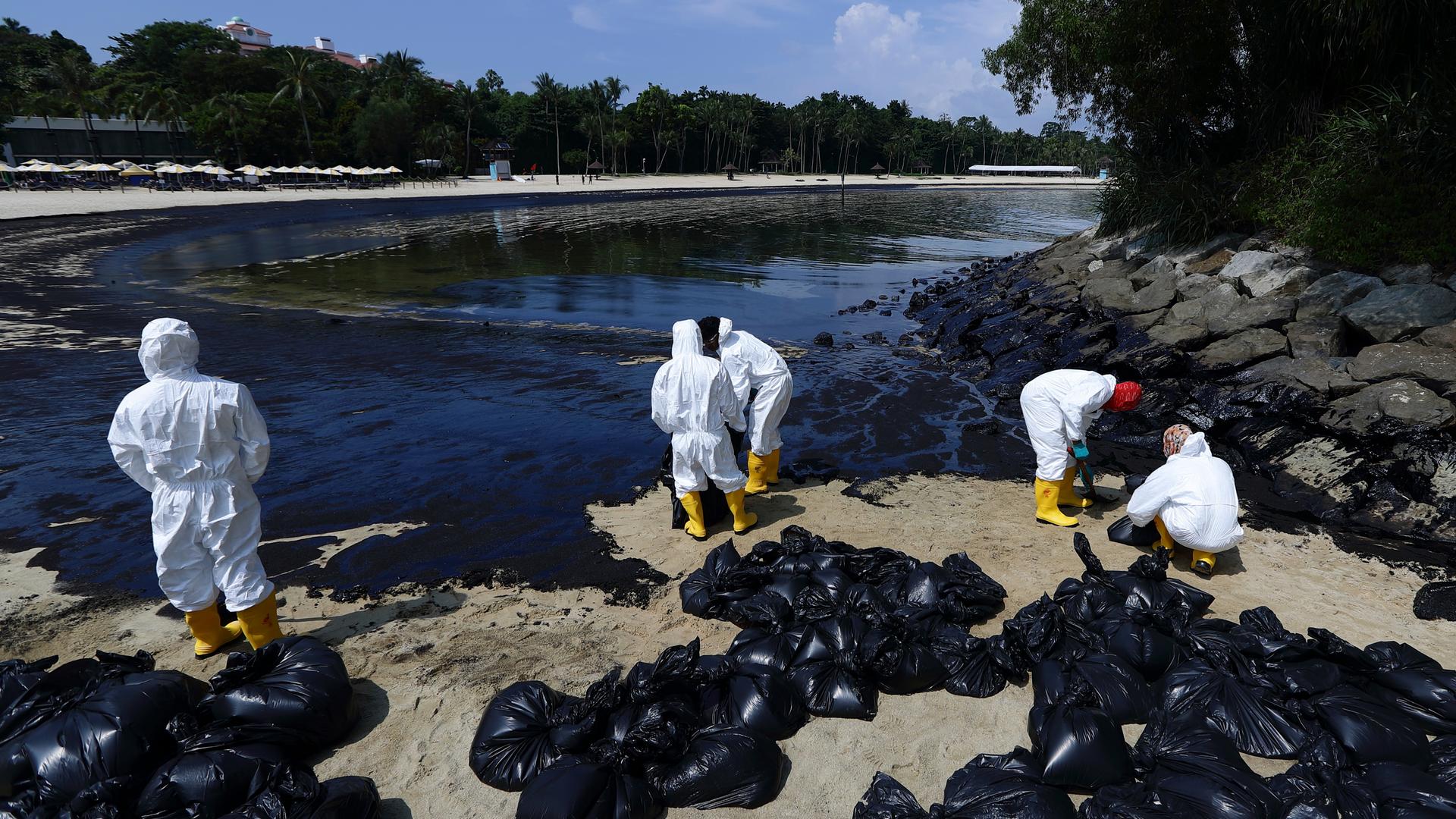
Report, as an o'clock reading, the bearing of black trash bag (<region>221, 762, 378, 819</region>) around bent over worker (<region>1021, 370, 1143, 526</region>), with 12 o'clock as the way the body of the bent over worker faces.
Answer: The black trash bag is roughly at 4 o'clock from the bent over worker.

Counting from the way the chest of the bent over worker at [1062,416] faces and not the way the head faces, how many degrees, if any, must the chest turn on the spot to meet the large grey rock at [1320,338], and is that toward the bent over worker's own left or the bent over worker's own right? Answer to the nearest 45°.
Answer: approximately 45° to the bent over worker's own left

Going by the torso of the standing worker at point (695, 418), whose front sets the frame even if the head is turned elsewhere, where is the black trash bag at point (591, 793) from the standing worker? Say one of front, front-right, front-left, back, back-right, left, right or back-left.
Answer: back

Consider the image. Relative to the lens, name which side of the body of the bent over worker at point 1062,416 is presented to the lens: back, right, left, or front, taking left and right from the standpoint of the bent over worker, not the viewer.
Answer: right

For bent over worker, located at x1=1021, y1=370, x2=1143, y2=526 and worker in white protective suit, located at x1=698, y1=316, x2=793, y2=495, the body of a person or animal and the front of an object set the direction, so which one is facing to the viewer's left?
the worker in white protective suit

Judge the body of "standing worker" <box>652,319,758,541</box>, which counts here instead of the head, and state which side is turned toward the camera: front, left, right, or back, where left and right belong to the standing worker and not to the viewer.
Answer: back

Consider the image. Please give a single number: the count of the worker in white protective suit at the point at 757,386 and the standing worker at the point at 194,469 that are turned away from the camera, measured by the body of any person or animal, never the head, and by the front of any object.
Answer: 1

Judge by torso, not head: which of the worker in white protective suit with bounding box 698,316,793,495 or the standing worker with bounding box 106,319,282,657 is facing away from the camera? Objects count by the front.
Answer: the standing worker

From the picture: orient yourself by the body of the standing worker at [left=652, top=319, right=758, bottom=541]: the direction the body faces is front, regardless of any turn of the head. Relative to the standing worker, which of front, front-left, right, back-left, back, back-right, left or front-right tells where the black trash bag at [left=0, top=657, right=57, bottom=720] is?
back-left

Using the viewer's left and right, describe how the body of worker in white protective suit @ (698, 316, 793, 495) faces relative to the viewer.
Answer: facing to the left of the viewer

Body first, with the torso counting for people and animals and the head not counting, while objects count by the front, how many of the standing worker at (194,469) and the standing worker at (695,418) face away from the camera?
2

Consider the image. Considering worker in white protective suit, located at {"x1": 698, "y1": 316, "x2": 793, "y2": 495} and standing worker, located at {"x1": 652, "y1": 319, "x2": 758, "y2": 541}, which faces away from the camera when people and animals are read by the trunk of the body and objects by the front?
the standing worker

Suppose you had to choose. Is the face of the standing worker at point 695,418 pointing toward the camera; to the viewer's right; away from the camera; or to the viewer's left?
away from the camera

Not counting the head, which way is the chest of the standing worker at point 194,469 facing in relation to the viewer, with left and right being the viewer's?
facing away from the viewer
